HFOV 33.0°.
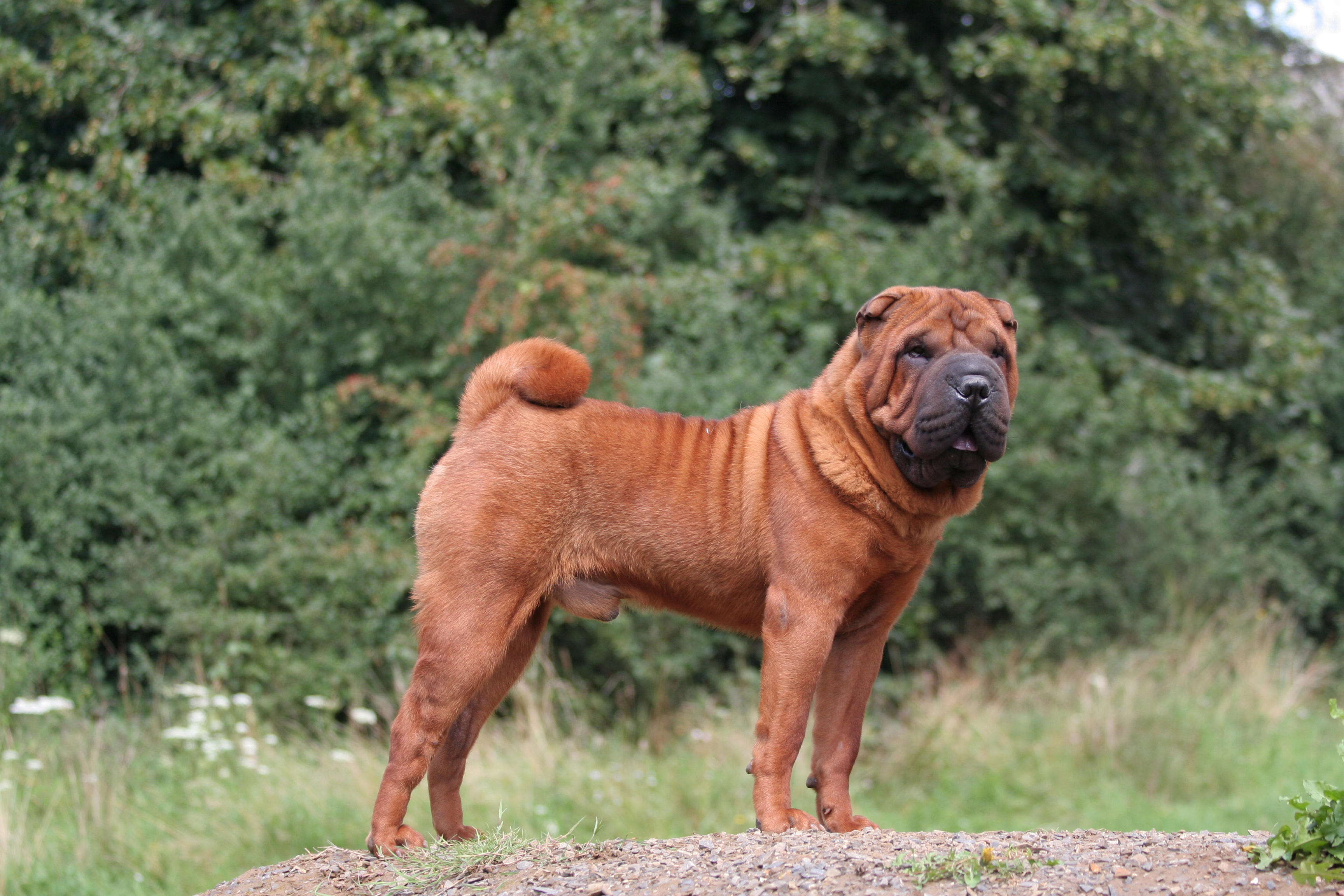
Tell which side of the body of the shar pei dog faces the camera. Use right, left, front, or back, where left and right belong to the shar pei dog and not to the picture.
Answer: right

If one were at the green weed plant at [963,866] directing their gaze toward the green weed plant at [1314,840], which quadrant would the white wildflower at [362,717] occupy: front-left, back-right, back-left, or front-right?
back-left

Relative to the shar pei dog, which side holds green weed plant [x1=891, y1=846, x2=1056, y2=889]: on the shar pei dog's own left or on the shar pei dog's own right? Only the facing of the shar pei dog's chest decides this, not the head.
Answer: on the shar pei dog's own right

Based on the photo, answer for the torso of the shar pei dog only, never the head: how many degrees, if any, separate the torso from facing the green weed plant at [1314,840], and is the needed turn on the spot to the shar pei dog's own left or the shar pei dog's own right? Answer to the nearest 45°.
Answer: approximately 45° to the shar pei dog's own right

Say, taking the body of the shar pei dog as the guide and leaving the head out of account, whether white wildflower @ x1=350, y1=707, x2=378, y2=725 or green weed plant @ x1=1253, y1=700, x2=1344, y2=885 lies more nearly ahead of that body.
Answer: the green weed plant

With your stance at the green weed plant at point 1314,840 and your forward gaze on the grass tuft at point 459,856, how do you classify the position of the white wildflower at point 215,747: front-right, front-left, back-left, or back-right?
front-right

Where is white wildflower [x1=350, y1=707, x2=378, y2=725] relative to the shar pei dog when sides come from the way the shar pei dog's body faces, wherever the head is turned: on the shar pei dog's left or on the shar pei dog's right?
on the shar pei dog's left

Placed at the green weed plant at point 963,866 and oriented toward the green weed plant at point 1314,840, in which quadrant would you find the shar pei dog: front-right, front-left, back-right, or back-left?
back-left
